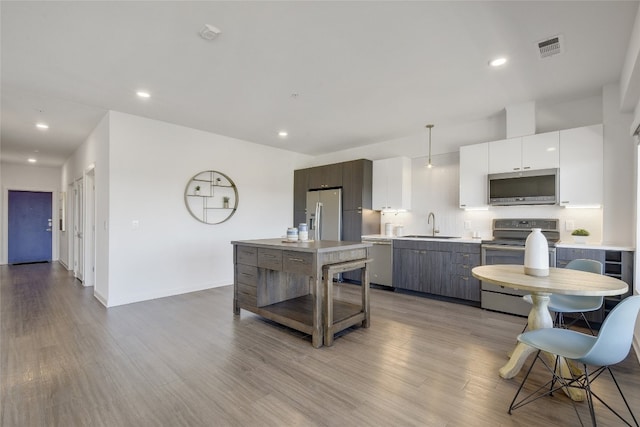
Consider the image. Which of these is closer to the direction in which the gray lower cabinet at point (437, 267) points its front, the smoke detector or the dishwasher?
the smoke detector

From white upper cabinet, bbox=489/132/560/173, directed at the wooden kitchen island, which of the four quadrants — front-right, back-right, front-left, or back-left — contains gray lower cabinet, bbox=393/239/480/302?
front-right

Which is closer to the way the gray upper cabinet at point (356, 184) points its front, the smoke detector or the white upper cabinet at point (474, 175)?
the smoke detector

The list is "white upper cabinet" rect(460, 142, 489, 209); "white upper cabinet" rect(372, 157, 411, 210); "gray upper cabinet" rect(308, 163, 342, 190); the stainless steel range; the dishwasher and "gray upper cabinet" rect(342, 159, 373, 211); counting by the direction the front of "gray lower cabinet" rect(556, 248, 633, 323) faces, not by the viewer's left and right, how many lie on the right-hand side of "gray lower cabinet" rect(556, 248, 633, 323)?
6

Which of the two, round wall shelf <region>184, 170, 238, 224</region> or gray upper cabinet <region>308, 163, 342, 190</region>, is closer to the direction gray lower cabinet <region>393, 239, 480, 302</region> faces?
the round wall shelf

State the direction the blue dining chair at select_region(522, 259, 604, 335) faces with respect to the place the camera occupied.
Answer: facing the viewer and to the left of the viewer

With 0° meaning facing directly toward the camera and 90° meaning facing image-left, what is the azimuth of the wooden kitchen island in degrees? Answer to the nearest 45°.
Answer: approximately 45°

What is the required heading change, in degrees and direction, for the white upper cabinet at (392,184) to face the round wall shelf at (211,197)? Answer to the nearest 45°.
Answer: approximately 45° to its right

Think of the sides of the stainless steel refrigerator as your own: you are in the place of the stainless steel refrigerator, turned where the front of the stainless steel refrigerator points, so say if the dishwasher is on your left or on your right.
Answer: on your left

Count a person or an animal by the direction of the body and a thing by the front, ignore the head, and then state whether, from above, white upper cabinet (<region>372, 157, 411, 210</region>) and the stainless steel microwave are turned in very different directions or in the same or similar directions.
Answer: same or similar directions

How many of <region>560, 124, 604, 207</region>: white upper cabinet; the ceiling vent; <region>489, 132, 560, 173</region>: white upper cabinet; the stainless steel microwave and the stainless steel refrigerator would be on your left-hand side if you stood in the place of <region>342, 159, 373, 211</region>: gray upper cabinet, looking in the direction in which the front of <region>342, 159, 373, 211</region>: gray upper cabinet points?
4

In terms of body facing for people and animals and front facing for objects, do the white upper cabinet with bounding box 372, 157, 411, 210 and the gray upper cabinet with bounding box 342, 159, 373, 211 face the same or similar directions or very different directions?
same or similar directions

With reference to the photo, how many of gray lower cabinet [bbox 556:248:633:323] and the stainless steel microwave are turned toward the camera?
2

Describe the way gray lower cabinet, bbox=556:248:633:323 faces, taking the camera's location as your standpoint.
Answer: facing the viewer

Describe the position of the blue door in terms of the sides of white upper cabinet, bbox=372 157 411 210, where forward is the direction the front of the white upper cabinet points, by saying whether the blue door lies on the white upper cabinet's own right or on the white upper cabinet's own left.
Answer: on the white upper cabinet's own right

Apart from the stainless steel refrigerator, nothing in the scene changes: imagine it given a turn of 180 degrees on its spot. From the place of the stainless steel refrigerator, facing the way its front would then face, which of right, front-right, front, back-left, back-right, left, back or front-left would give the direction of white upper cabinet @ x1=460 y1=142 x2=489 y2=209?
right

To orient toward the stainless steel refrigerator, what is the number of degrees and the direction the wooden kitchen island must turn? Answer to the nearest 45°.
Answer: approximately 135° to its right

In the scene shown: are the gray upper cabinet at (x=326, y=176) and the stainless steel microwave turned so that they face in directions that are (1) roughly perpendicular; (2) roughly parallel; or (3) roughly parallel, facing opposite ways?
roughly parallel
